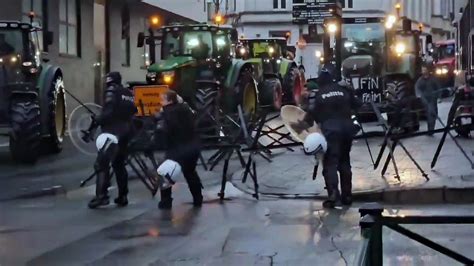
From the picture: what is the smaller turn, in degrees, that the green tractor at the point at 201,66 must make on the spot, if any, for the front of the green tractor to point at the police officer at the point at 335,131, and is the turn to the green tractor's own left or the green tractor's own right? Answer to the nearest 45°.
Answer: approximately 45° to the green tractor's own left

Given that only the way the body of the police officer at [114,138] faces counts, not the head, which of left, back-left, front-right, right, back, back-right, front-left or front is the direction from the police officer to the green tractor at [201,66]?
front-right

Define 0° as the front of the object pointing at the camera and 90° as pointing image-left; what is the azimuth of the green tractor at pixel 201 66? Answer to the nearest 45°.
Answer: approximately 45°

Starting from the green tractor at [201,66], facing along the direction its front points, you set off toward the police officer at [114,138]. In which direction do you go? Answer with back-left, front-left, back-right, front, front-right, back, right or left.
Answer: front-left

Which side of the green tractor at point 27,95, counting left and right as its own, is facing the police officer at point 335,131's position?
left

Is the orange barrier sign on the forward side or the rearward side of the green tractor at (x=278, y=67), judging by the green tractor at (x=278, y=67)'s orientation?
on the forward side

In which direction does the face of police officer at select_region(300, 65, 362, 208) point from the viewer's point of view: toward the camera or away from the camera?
away from the camera

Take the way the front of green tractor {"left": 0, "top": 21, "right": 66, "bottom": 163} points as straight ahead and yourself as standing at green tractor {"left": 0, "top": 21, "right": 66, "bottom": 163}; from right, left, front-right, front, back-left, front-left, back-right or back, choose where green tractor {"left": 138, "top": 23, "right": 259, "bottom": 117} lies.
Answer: back
